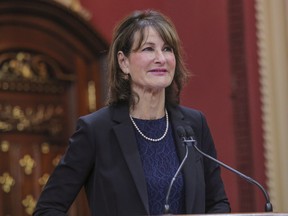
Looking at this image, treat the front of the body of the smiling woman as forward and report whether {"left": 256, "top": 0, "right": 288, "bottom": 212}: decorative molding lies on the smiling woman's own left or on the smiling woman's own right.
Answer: on the smiling woman's own left

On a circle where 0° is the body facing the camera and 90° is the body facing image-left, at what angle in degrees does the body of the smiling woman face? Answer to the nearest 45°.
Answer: approximately 315°
